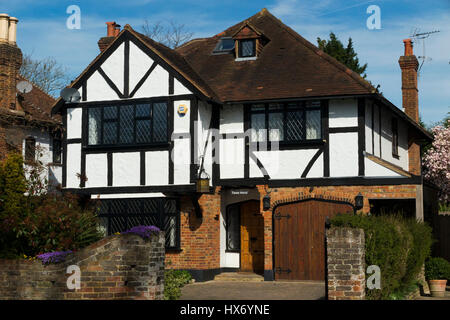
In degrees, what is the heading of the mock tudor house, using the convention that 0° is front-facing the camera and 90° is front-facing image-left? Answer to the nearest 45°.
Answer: approximately 0°

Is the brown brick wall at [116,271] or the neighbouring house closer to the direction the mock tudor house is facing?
the brown brick wall

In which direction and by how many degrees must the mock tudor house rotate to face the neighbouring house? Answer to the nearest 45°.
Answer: approximately 135° to its right

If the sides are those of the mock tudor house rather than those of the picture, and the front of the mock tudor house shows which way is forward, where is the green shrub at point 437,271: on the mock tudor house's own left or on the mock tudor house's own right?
on the mock tudor house's own left

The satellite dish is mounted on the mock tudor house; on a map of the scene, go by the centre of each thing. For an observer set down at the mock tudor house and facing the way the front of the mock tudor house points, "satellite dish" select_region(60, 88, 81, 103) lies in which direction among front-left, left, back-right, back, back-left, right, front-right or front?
right

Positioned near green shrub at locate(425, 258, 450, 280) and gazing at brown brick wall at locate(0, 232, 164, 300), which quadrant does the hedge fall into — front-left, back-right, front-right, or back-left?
front-left

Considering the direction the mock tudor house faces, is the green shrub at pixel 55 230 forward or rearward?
forward

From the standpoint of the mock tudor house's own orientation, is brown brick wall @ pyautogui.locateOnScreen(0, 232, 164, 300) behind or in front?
in front

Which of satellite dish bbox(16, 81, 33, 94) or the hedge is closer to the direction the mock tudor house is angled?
the hedge

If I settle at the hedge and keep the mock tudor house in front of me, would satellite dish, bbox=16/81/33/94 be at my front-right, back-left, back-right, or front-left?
front-left

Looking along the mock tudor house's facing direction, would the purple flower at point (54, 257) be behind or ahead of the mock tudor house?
ahead

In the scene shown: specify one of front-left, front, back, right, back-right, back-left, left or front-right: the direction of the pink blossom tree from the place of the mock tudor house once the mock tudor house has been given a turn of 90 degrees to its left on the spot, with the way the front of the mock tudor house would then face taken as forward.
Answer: front-left

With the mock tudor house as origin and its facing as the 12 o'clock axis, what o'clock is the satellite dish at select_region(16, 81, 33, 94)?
The satellite dish is roughly at 4 o'clock from the mock tudor house.

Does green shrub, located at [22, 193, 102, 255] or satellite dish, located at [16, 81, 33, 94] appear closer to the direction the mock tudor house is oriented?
the green shrub
